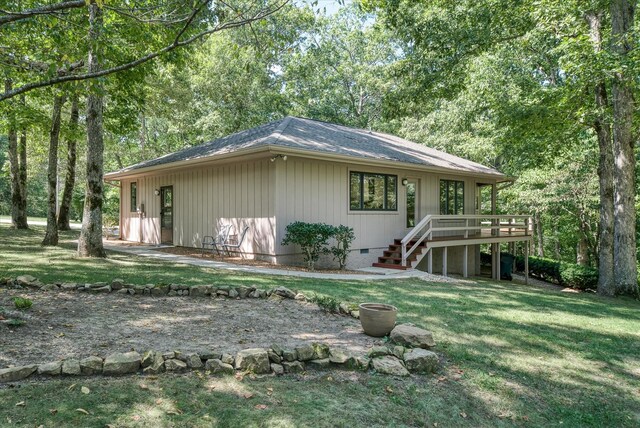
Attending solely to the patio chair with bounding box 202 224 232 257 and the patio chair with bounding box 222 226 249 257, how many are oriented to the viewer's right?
0

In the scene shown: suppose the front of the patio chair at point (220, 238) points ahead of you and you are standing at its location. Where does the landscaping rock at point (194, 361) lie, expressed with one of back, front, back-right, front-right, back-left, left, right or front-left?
front-left

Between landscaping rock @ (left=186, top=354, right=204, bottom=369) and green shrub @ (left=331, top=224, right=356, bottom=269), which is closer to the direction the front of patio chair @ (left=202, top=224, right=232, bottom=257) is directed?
the landscaping rock

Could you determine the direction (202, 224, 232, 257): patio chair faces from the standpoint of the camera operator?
facing the viewer and to the left of the viewer

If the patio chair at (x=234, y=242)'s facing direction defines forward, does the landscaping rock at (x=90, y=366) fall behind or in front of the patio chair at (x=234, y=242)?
in front

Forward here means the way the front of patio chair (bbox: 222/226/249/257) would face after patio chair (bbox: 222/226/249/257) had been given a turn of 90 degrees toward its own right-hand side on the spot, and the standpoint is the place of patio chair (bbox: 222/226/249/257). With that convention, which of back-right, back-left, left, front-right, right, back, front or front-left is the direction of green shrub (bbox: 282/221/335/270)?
back

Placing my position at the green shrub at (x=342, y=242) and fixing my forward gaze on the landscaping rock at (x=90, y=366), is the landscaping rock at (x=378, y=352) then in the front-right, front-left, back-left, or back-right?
front-left

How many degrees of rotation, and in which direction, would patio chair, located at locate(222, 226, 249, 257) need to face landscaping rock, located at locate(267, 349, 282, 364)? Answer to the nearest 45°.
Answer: approximately 45° to its left

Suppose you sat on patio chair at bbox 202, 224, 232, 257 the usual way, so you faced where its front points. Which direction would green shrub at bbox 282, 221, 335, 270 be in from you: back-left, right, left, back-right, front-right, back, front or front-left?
left

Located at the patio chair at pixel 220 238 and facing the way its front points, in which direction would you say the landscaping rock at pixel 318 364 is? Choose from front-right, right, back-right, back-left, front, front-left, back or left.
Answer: front-left

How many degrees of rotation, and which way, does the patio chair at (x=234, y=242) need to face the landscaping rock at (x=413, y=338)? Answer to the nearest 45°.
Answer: approximately 45° to its left
